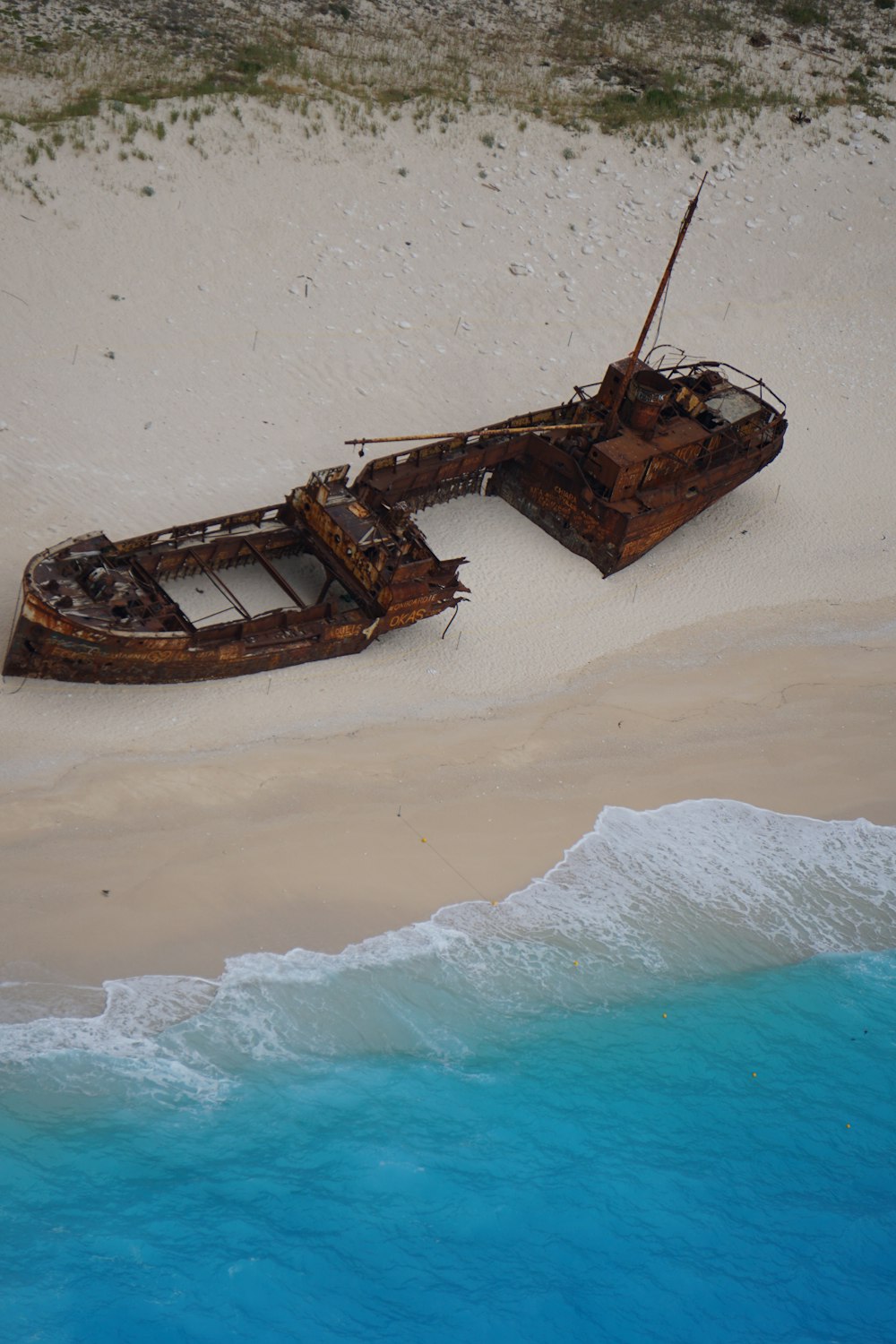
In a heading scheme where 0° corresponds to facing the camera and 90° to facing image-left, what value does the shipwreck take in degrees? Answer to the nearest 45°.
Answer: approximately 45°
